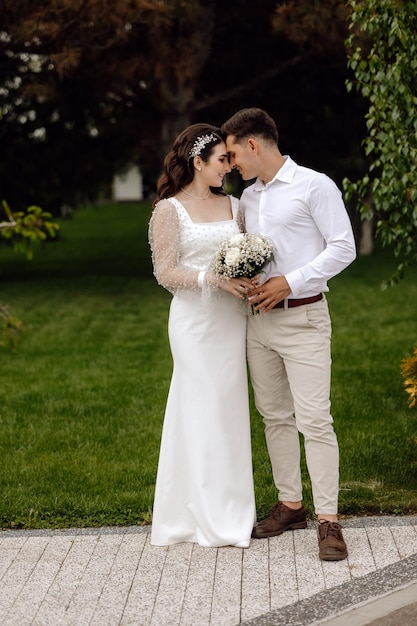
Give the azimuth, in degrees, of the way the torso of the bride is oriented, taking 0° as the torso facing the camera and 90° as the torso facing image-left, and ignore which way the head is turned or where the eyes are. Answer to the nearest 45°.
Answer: approximately 315°

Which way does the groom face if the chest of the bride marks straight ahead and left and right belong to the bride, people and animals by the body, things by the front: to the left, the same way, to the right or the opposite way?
to the right

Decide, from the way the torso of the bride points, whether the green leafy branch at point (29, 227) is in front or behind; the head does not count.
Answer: behind

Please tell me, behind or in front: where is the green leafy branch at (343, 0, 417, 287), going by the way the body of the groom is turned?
behind
